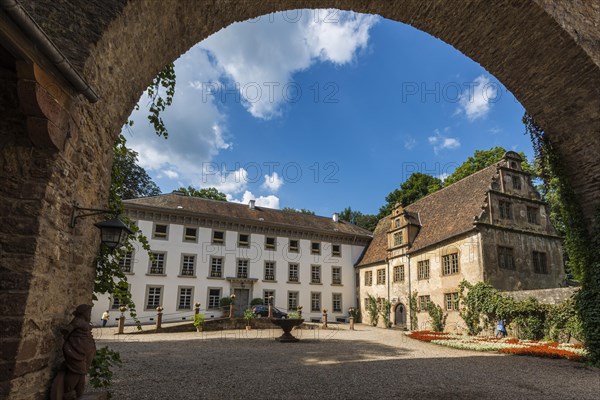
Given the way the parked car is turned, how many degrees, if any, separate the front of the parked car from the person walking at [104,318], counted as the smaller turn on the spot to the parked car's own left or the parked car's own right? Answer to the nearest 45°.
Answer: approximately 180°

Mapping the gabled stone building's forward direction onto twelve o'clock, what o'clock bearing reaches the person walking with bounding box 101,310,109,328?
The person walking is roughly at 1 o'clock from the gabled stone building.

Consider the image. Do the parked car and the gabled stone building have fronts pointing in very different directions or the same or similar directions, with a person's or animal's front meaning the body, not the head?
very different directions

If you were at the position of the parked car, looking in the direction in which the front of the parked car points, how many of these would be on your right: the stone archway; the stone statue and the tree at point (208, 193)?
2

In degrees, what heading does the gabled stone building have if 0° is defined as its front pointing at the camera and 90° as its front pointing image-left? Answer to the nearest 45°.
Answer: approximately 45°

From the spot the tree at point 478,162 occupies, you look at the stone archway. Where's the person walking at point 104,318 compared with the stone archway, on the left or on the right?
right

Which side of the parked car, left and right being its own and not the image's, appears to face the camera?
right
